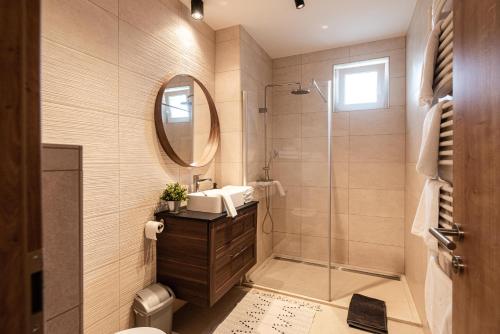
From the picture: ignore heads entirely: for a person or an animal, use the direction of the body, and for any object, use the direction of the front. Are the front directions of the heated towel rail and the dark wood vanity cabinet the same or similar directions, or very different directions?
very different directions

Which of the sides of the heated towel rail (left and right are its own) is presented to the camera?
left

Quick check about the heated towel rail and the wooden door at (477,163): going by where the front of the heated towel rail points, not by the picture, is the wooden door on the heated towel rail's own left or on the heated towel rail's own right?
on the heated towel rail's own left

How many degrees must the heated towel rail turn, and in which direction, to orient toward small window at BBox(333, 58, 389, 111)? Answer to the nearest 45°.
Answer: approximately 45° to its right

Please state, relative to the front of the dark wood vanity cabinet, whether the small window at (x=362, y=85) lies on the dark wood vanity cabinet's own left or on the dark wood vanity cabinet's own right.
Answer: on the dark wood vanity cabinet's own left

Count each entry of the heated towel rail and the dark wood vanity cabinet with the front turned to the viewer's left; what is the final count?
1

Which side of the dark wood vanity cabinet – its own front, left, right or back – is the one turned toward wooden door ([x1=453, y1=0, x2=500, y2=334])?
front

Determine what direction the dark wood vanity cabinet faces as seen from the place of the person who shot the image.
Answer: facing the viewer and to the right of the viewer
